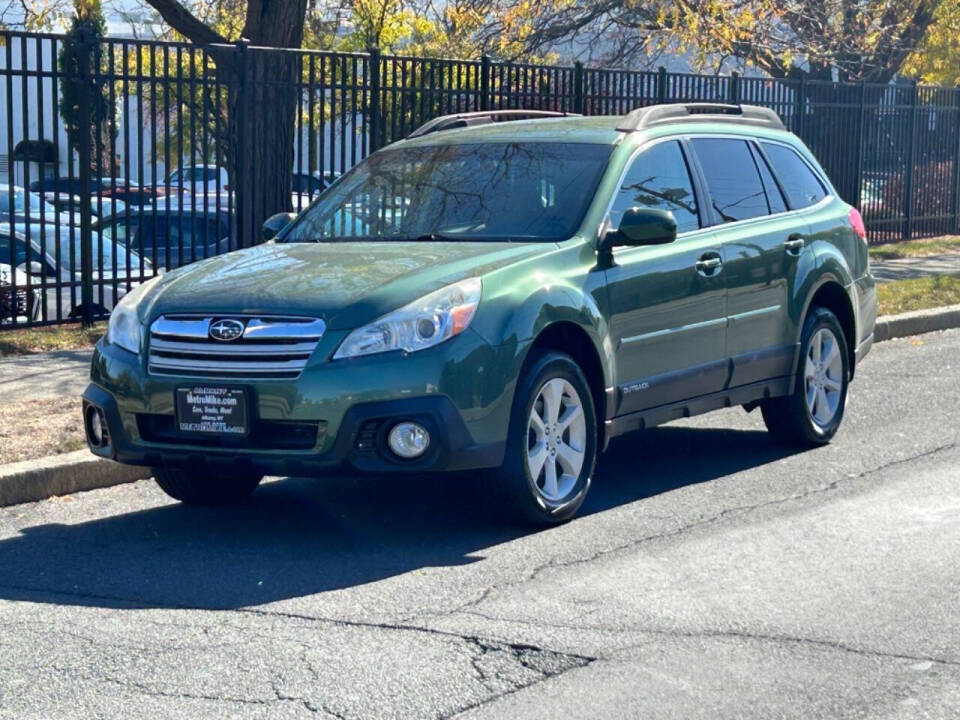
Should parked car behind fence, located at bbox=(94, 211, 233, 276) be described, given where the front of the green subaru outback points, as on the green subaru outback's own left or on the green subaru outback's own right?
on the green subaru outback's own right

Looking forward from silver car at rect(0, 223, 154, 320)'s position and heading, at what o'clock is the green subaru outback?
The green subaru outback is roughly at 1 o'clock from the silver car.

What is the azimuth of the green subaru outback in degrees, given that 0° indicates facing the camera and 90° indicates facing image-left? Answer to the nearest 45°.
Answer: approximately 45°

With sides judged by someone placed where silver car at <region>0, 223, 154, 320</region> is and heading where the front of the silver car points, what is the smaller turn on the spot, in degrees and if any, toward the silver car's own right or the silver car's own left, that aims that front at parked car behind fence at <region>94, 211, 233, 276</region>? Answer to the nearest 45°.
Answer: approximately 90° to the silver car's own left

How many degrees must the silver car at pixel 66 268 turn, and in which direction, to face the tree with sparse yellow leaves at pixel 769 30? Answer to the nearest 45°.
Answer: approximately 90° to its left

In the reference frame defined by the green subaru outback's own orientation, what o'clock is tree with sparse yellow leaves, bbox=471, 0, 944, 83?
The tree with sparse yellow leaves is roughly at 5 o'clock from the green subaru outback.

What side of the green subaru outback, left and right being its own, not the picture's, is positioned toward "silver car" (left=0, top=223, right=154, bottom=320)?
right

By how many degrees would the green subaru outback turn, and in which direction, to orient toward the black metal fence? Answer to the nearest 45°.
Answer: approximately 135° to its right

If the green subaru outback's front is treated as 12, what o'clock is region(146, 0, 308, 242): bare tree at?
The bare tree is roughly at 4 o'clock from the green subaru outback.

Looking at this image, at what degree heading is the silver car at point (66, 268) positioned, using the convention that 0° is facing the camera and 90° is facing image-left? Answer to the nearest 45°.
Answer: approximately 315°
